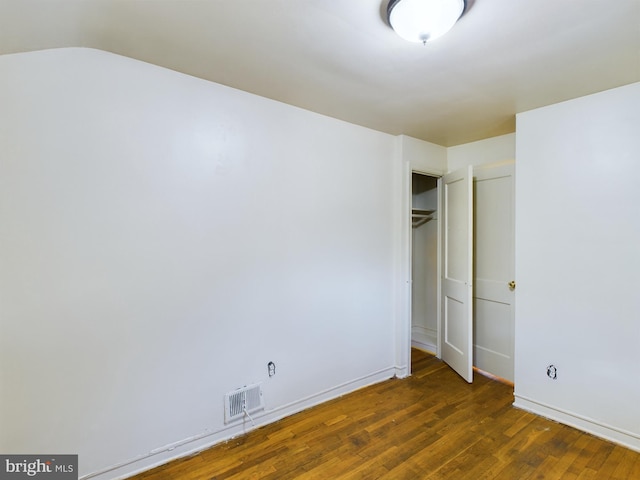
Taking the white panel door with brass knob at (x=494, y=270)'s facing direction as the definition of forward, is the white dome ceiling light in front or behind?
in front

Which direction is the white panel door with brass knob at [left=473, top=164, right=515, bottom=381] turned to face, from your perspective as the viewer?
facing the viewer and to the left of the viewer
